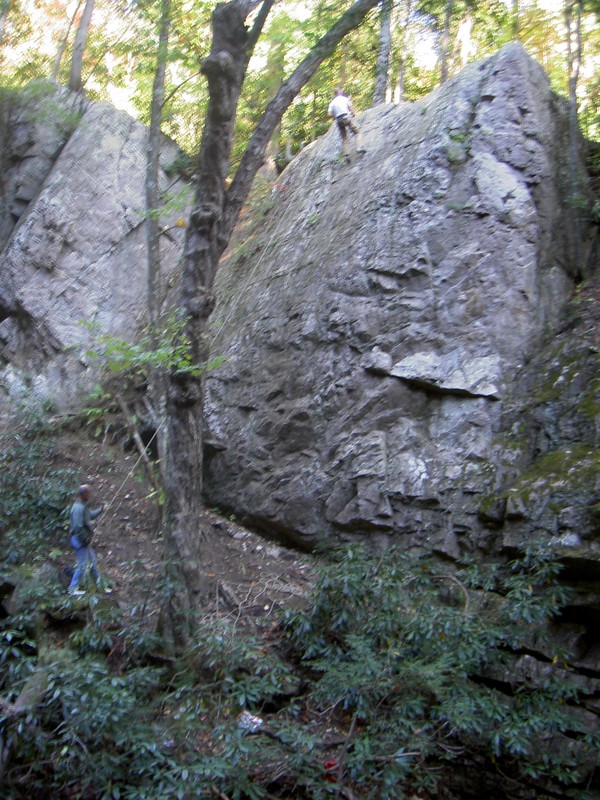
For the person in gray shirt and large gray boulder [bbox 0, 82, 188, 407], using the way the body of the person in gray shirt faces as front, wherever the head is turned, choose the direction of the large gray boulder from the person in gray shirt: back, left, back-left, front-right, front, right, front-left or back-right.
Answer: left

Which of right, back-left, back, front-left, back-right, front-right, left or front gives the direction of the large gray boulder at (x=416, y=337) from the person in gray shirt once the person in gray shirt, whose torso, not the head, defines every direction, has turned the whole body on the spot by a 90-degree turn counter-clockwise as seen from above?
right

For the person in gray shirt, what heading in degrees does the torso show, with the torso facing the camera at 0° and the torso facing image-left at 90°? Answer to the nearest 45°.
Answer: approximately 270°
